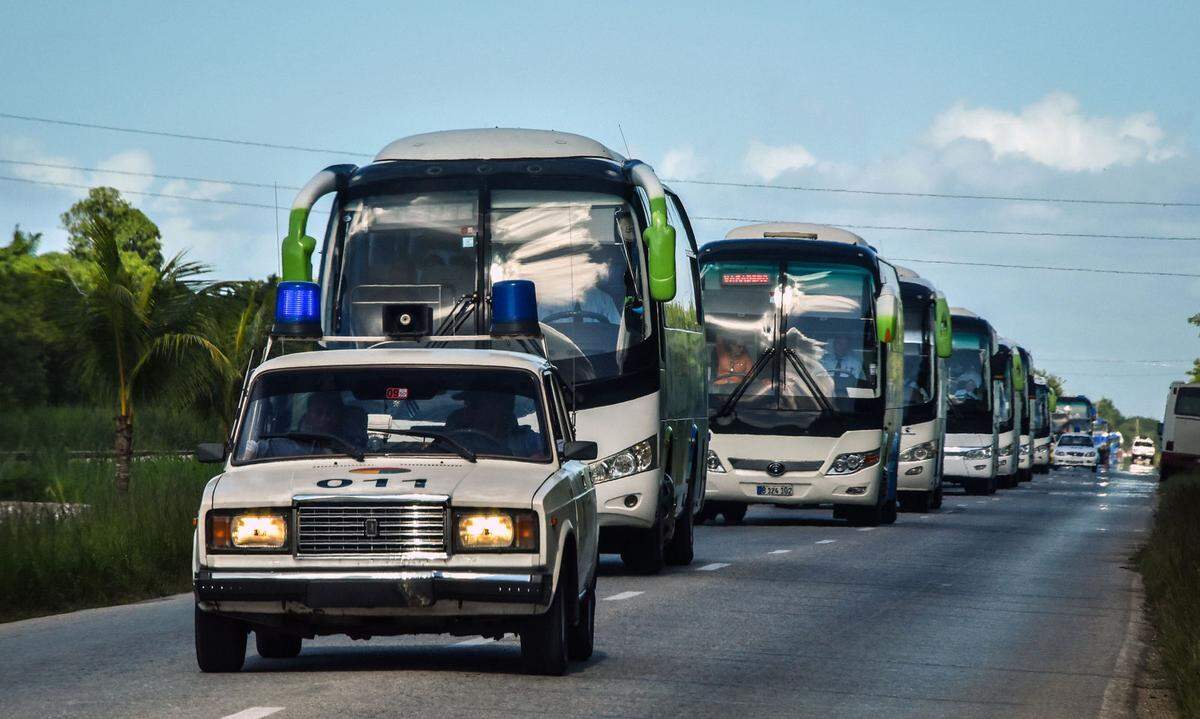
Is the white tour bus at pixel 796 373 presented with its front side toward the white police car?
yes

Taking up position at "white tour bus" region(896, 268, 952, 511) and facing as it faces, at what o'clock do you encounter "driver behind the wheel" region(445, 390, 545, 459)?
The driver behind the wheel is roughly at 12 o'clock from the white tour bus.

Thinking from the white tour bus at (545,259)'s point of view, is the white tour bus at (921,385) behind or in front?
behind

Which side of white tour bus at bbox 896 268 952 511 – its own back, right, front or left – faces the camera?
front

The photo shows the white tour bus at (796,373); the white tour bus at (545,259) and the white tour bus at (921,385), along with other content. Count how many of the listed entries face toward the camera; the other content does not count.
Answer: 3

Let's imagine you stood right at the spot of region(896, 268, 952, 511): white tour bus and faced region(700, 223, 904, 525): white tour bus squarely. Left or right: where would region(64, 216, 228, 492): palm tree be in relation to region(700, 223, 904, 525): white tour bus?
right

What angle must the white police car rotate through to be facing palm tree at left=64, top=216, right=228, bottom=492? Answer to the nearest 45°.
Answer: approximately 180°

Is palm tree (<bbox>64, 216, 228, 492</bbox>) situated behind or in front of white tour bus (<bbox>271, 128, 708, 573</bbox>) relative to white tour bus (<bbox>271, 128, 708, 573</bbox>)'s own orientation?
behind

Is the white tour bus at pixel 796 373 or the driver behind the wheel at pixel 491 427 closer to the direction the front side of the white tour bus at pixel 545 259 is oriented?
the driver behind the wheel

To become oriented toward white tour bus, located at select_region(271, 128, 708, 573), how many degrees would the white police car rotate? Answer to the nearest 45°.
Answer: approximately 180°

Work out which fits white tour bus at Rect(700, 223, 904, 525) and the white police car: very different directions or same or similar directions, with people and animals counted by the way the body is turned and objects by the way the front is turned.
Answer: same or similar directions

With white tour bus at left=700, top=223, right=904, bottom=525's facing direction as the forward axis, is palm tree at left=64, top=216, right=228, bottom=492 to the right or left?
on its right

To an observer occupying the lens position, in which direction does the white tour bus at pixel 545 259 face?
facing the viewer

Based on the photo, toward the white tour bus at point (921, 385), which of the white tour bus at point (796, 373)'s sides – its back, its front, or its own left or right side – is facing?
back

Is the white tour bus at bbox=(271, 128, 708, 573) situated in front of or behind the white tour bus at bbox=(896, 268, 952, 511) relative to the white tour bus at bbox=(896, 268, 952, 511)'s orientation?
in front
